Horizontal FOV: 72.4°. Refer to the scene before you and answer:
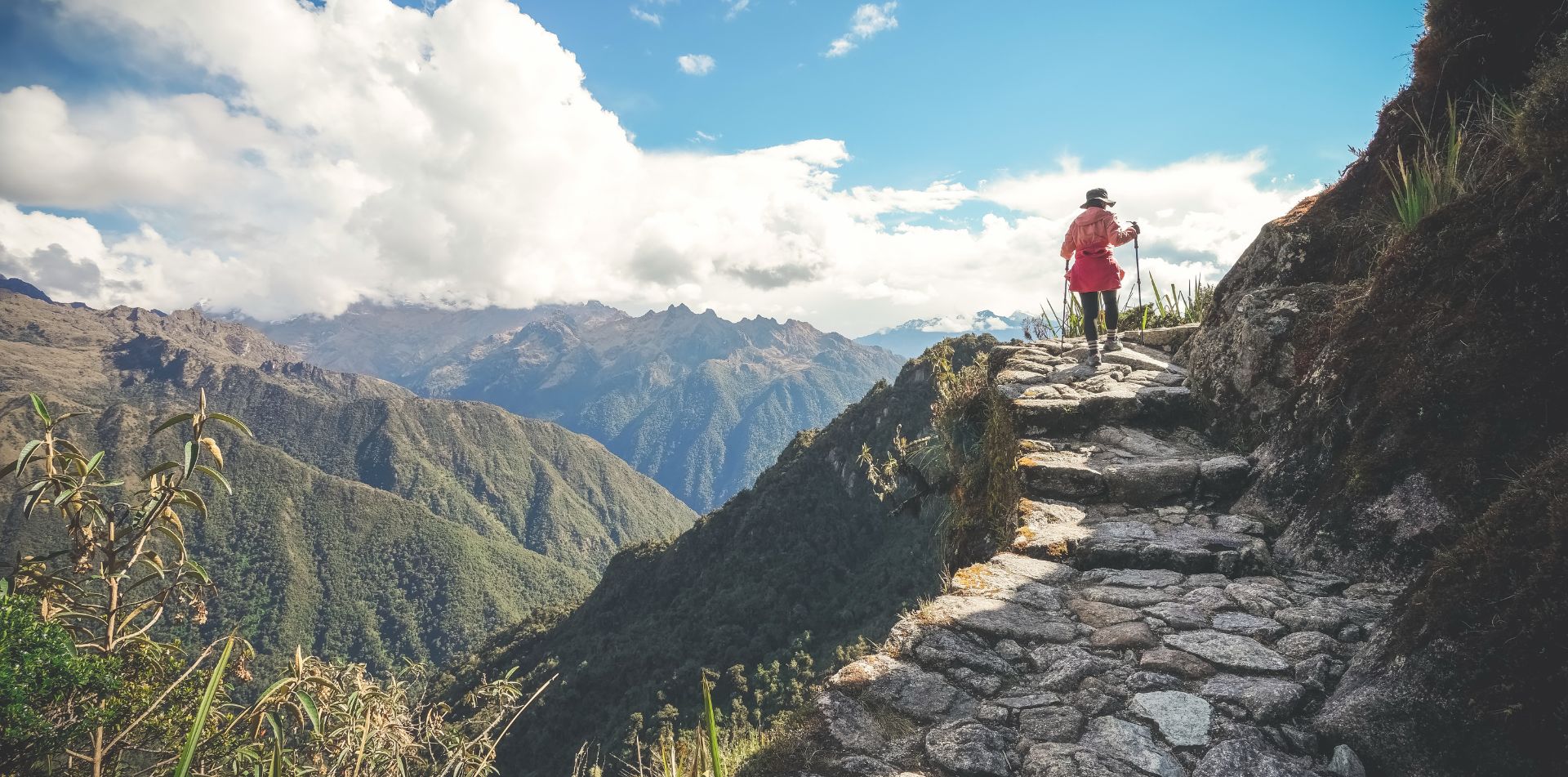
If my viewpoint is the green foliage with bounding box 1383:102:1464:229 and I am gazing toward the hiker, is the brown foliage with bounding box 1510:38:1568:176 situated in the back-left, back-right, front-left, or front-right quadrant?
back-left

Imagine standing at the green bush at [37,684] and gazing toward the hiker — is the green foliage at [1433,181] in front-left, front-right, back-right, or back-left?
front-right

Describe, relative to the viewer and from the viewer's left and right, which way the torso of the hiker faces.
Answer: facing away from the viewer

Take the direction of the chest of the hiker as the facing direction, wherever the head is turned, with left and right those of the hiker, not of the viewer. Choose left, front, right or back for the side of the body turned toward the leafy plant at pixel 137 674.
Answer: back

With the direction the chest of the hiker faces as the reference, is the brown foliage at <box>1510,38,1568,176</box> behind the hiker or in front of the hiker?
behind

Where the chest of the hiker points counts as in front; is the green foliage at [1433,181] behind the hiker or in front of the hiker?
behind

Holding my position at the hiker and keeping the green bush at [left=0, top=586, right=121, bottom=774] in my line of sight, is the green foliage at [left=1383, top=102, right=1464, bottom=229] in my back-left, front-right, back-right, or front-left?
front-left

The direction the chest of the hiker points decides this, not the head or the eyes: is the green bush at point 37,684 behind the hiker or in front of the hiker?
behind
